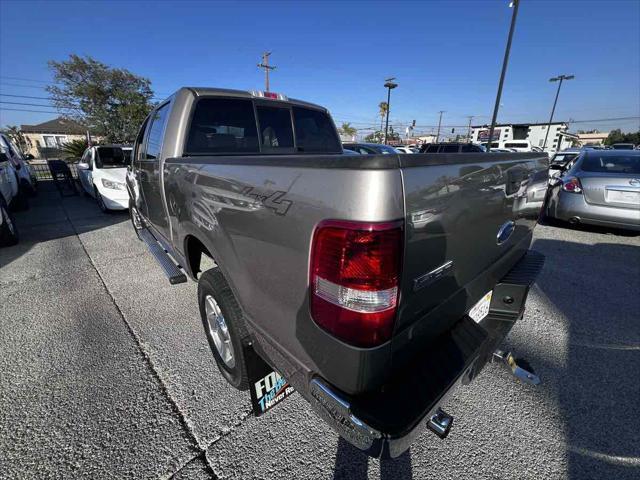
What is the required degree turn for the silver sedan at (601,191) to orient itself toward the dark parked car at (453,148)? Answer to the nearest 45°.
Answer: approximately 45° to its left

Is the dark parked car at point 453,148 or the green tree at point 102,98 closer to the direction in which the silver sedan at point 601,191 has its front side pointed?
the dark parked car

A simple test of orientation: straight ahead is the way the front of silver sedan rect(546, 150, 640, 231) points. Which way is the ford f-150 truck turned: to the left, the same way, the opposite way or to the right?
to the left

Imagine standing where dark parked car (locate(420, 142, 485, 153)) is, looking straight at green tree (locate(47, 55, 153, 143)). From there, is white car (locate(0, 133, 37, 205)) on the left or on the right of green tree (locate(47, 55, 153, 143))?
left

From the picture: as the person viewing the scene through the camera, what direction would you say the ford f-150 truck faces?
facing away from the viewer and to the left of the viewer

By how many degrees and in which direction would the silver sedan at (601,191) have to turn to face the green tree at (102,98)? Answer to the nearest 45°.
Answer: approximately 90° to its left

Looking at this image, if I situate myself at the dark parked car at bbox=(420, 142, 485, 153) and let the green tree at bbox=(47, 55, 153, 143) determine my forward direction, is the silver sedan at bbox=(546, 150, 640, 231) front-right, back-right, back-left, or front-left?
back-left

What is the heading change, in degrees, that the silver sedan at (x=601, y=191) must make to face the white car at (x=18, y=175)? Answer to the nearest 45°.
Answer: approximately 135° to its left

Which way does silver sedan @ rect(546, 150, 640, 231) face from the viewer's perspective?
away from the camera

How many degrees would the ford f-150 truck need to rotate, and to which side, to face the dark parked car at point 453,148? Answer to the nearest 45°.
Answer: approximately 45° to its right

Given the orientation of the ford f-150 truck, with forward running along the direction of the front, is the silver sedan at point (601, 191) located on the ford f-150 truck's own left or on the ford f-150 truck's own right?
on the ford f-150 truck's own right

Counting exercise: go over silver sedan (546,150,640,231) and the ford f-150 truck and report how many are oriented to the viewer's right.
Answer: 0
